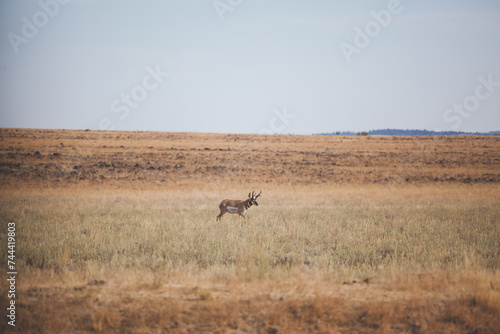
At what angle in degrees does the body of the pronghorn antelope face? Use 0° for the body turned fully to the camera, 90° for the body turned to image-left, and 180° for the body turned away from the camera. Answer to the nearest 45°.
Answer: approximately 270°
